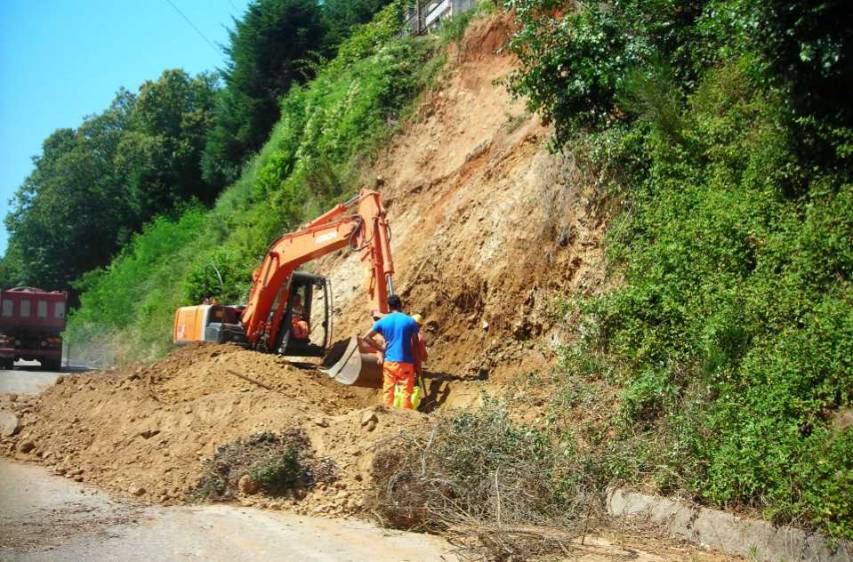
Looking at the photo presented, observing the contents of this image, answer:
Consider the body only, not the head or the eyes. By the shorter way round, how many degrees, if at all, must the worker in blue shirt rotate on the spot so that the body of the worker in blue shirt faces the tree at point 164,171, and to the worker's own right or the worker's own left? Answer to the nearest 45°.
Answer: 0° — they already face it

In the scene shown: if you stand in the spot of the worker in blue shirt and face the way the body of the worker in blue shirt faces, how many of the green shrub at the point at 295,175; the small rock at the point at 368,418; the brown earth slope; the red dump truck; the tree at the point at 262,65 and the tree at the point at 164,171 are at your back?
1

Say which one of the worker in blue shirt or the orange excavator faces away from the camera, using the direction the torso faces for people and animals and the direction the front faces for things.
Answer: the worker in blue shirt

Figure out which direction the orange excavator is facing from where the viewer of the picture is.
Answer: facing the viewer and to the right of the viewer

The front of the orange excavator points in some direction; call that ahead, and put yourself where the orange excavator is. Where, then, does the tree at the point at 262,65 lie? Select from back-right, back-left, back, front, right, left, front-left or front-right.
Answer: back-left

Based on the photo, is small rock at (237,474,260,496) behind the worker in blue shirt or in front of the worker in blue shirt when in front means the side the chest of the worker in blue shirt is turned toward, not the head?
behind

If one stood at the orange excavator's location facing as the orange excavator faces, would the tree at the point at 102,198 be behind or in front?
behind

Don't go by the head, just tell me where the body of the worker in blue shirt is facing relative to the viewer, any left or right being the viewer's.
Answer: facing away from the viewer
